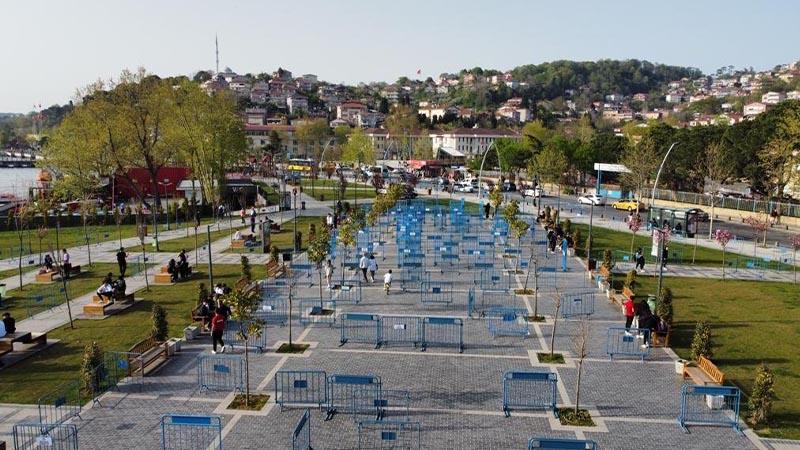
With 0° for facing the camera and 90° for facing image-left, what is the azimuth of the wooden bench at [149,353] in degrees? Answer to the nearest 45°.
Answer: approximately 315°

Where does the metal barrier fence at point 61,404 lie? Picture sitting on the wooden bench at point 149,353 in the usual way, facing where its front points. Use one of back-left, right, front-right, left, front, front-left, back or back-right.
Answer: right

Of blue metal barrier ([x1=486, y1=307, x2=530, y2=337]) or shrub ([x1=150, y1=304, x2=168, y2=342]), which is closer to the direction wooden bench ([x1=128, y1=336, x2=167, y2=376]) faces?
the blue metal barrier

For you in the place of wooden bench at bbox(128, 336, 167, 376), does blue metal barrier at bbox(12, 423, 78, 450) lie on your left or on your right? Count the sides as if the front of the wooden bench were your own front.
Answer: on your right

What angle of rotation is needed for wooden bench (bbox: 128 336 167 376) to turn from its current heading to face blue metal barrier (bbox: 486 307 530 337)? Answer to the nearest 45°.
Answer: approximately 45° to its left

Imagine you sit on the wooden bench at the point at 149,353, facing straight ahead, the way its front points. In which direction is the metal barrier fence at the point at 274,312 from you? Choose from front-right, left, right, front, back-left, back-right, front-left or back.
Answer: left

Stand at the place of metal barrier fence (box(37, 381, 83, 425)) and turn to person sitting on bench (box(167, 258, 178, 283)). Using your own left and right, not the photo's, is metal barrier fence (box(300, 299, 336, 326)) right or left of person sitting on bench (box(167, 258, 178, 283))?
right

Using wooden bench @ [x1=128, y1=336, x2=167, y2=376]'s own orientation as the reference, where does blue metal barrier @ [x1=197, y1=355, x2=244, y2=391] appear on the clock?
The blue metal barrier is roughly at 12 o'clock from the wooden bench.

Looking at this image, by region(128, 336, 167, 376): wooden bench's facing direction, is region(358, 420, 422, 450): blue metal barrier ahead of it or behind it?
ahead

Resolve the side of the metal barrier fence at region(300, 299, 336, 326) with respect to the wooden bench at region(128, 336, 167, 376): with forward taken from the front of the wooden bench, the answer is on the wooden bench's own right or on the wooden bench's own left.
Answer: on the wooden bench's own left

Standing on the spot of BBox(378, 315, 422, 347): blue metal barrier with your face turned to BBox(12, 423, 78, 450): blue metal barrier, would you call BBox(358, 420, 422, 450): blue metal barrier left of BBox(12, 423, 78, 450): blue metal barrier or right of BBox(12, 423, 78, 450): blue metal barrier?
left

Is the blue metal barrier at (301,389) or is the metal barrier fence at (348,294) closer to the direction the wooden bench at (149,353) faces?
the blue metal barrier
